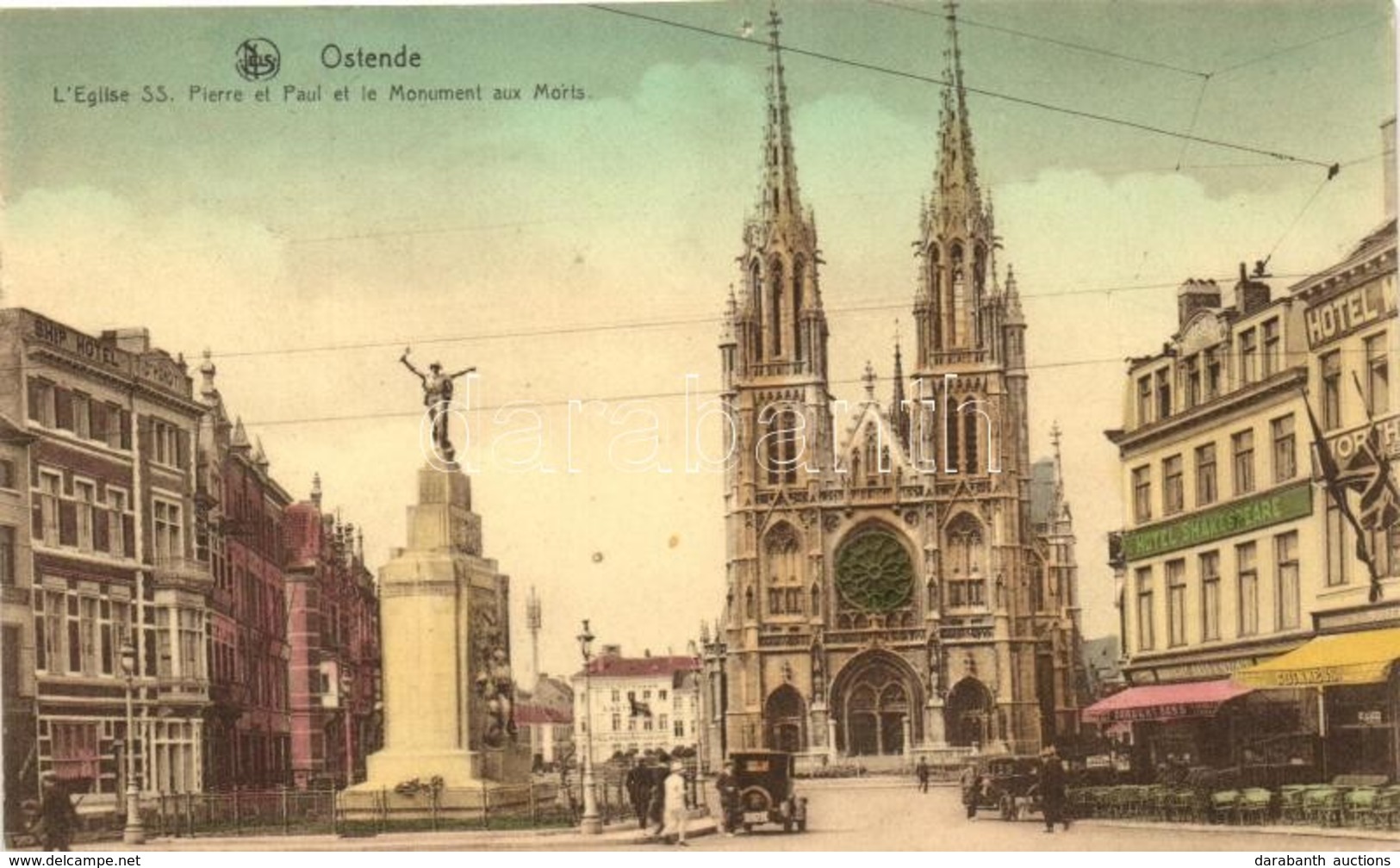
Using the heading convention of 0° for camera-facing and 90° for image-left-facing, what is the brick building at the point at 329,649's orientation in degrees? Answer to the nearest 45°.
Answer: approximately 315°

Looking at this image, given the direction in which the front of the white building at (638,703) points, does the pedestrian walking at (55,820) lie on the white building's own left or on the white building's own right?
on the white building's own right

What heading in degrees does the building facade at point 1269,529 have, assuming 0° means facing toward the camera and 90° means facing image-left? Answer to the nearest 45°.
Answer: approximately 45°

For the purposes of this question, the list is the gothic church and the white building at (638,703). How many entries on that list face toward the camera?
2

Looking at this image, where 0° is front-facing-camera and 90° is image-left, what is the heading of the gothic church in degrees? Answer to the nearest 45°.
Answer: approximately 0°

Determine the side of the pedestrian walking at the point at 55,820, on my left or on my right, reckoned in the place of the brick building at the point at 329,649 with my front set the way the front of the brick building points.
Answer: on my right

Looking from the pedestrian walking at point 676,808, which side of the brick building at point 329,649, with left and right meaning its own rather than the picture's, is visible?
front

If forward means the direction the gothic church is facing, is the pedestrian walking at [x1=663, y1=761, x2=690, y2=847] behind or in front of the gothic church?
in front

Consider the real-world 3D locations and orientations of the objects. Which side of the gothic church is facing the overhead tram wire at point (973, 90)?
front
